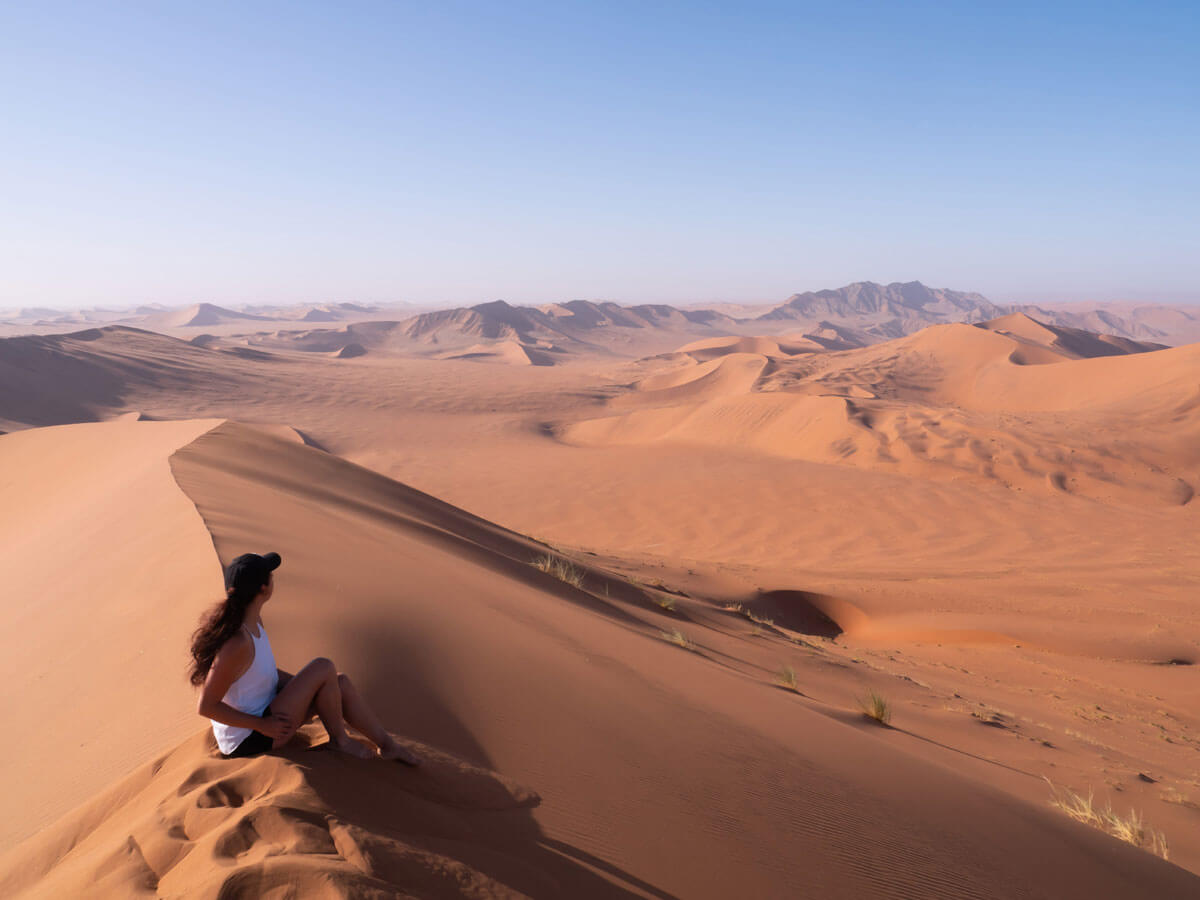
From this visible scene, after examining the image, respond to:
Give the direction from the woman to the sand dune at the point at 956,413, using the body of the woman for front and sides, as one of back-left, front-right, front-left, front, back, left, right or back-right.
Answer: front-left

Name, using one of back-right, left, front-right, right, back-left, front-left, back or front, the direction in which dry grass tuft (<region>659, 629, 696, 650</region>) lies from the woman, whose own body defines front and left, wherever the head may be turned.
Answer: front-left

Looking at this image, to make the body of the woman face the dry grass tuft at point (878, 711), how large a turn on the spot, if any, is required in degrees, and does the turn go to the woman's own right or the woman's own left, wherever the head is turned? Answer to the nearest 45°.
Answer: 0° — they already face it

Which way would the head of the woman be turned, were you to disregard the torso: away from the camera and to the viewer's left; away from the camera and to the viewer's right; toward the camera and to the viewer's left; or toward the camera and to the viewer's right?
away from the camera and to the viewer's right

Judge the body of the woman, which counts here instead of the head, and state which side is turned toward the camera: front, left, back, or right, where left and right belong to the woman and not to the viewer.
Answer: right

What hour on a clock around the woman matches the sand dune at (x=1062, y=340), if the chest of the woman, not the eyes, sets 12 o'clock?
The sand dune is roughly at 11 o'clock from the woman.

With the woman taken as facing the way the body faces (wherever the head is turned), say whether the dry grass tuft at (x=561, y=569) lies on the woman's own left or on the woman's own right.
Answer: on the woman's own left
